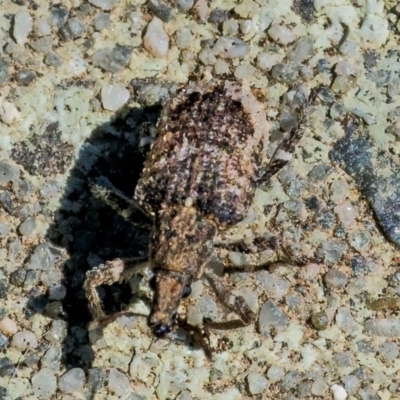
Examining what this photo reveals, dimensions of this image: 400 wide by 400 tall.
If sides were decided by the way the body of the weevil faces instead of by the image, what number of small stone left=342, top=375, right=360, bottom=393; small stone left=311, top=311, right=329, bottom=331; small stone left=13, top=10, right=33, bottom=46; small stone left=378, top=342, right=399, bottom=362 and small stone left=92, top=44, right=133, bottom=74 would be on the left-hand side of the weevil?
3

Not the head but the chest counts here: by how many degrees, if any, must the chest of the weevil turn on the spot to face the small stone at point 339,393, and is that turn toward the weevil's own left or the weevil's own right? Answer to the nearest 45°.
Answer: approximately 90° to the weevil's own left

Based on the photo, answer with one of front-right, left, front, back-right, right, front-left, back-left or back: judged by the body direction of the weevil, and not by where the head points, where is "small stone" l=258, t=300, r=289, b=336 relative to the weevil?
left

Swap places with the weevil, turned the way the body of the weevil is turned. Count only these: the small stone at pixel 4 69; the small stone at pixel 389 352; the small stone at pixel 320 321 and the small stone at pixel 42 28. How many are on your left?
2

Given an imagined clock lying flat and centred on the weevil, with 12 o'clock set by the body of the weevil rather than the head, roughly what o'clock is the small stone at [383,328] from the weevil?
The small stone is roughly at 9 o'clock from the weevil.

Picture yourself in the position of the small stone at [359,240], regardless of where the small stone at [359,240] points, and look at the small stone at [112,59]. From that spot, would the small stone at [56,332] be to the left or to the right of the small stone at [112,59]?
left

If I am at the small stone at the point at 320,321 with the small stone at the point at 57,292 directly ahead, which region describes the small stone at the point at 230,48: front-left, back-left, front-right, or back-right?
front-right

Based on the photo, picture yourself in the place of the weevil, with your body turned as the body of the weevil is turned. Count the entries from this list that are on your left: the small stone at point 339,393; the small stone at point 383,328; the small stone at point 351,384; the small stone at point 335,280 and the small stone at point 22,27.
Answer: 4

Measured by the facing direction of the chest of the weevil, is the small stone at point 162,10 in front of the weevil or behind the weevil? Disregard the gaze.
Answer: behind

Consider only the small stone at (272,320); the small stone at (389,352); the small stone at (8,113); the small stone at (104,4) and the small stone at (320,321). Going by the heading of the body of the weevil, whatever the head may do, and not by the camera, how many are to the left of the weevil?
3

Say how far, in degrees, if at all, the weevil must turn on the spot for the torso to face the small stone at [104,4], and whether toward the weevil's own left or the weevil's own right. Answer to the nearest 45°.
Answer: approximately 135° to the weevil's own right

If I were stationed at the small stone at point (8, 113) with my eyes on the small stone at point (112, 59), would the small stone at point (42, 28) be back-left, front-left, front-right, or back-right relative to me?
front-left

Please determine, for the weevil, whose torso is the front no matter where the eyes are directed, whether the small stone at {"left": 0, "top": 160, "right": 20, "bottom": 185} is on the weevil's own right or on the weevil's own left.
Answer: on the weevil's own right

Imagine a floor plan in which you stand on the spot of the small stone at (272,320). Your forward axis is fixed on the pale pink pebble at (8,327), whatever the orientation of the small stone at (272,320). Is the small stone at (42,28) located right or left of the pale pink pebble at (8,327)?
right

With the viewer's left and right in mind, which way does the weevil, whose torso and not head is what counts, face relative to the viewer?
facing the viewer

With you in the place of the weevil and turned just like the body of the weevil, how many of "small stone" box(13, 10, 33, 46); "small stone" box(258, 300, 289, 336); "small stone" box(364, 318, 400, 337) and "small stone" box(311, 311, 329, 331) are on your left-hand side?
3

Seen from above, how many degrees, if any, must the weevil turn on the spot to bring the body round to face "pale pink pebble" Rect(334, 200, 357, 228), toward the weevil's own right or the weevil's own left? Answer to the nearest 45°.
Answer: approximately 135° to the weevil's own left
